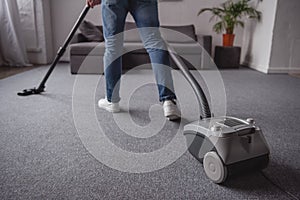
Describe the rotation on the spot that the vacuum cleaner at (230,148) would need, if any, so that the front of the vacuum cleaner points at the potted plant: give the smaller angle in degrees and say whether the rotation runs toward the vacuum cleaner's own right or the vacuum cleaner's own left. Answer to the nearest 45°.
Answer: approximately 45° to the vacuum cleaner's own right

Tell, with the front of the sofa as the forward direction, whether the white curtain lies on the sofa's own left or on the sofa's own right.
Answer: on the sofa's own right

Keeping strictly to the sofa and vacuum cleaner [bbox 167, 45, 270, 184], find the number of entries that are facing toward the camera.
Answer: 1

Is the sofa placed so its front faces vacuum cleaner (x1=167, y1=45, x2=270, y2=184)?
yes

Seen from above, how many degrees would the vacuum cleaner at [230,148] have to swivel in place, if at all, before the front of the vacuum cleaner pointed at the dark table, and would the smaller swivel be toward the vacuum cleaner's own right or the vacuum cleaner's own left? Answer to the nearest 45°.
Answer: approximately 45° to the vacuum cleaner's own right

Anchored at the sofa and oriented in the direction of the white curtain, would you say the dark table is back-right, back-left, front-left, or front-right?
back-right

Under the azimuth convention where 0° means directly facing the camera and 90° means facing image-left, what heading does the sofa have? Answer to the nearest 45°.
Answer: approximately 0°

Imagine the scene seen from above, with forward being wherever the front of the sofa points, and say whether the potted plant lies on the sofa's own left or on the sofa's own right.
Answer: on the sofa's own left

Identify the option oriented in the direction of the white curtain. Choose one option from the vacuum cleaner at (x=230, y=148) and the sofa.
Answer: the vacuum cleaner

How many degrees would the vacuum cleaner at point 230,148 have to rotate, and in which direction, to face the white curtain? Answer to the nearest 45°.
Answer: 0° — it already faces it

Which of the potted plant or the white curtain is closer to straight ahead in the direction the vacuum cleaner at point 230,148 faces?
the white curtain

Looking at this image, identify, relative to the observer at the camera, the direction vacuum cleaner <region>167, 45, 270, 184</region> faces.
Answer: facing away from the viewer and to the left of the viewer

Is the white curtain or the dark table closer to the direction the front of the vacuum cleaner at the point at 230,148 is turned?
the white curtain
